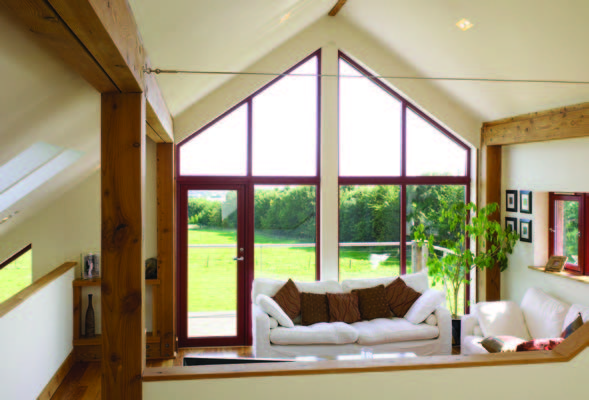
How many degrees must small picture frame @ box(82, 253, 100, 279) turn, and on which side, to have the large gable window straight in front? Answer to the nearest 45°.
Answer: approximately 90° to its left

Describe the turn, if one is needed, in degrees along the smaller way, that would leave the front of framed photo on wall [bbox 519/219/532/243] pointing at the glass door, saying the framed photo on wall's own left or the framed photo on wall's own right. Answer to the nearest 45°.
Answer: approximately 45° to the framed photo on wall's own right

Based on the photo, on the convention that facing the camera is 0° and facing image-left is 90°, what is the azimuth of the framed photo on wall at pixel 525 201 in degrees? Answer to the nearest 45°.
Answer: approximately 45°

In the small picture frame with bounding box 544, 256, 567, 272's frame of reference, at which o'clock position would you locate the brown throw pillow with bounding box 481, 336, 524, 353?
The brown throw pillow is roughly at 11 o'clock from the small picture frame.

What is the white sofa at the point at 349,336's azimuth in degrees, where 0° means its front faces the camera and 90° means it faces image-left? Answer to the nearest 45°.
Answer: approximately 0°
